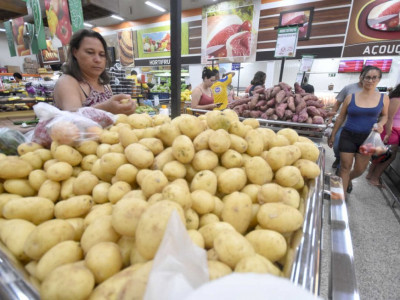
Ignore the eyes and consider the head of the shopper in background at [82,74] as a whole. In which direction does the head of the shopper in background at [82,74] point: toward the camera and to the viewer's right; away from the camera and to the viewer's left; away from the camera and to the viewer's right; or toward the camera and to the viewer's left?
toward the camera and to the viewer's right

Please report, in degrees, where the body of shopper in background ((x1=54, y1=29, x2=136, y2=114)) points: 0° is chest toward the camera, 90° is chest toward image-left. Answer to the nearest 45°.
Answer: approximately 315°

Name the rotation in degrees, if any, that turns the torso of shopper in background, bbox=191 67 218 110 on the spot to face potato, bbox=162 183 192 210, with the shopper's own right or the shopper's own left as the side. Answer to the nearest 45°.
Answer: approximately 45° to the shopper's own right

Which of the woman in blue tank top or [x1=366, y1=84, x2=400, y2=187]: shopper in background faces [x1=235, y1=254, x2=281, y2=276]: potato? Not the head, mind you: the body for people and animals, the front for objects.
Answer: the woman in blue tank top

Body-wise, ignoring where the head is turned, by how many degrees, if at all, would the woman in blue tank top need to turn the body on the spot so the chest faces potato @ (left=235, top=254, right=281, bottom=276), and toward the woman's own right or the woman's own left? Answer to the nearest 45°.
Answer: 0° — they already face it

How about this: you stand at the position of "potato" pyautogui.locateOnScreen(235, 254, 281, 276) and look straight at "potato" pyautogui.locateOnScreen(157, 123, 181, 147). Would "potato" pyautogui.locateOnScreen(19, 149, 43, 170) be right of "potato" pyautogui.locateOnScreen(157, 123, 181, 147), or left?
left
